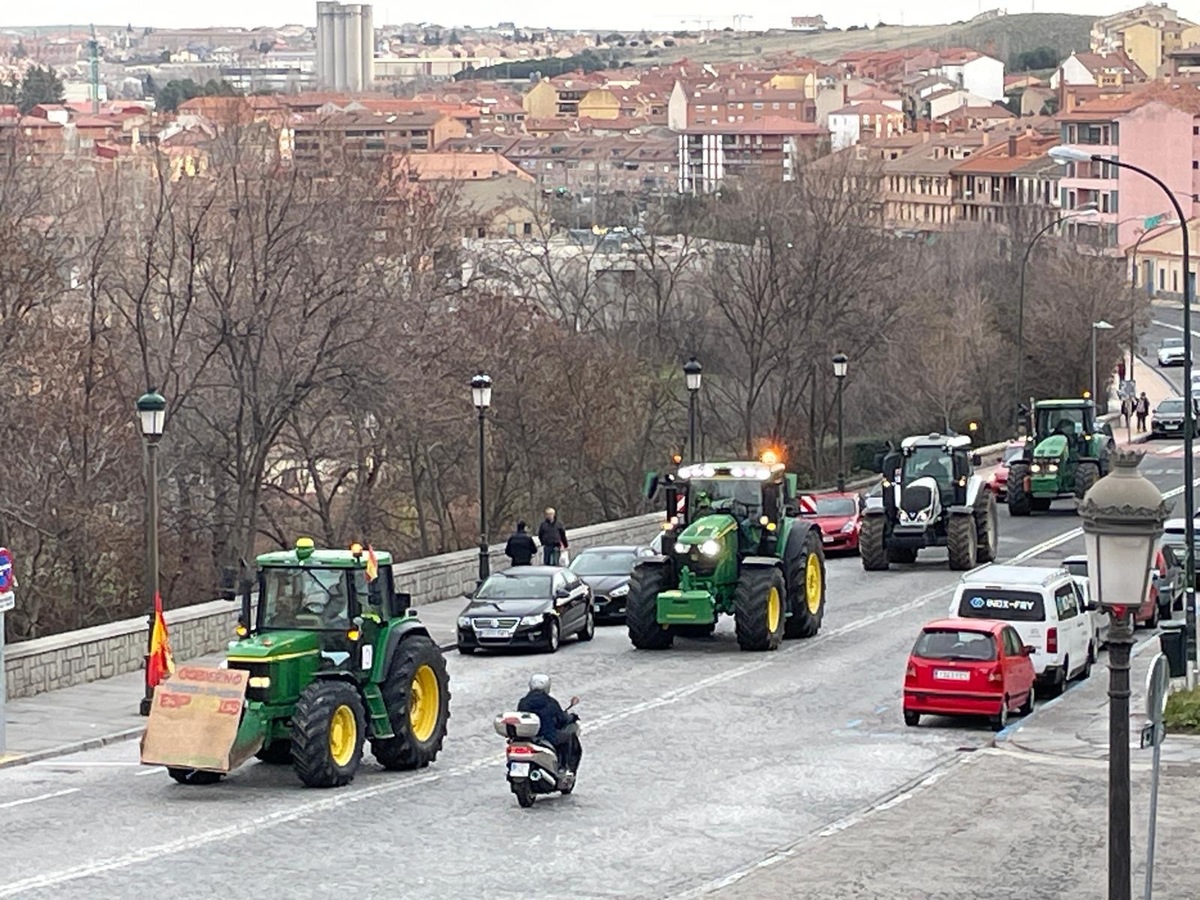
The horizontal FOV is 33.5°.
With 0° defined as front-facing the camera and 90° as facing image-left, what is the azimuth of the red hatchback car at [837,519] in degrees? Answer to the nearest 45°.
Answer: approximately 45°

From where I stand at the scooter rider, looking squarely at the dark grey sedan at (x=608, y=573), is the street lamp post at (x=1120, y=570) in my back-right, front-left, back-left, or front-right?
back-right

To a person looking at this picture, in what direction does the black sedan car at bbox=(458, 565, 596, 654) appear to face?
facing the viewer and to the left of the viewer

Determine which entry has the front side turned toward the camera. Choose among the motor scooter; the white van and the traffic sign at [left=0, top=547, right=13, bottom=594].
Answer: the traffic sign

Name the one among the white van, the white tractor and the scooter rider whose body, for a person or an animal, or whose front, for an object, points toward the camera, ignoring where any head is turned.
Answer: the white tractor

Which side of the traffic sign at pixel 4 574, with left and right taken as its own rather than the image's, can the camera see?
front

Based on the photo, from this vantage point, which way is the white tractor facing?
toward the camera

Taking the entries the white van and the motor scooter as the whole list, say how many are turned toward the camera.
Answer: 0

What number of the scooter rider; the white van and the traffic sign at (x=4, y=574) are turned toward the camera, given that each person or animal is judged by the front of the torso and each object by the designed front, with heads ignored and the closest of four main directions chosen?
1

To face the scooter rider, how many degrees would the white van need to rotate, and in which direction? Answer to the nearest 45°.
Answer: approximately 180°

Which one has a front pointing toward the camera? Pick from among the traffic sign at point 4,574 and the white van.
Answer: the traffic sign

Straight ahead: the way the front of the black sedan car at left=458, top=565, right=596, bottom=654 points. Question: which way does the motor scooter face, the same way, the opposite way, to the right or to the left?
the opposite way

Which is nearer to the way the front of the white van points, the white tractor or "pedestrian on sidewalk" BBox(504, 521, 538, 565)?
the white tractor

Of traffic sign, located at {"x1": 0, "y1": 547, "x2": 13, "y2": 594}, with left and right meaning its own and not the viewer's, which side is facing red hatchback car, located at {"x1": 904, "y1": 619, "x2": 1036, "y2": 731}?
left

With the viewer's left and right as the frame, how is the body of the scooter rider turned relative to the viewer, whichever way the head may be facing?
facing away from the viewer and to the right of the viewer
